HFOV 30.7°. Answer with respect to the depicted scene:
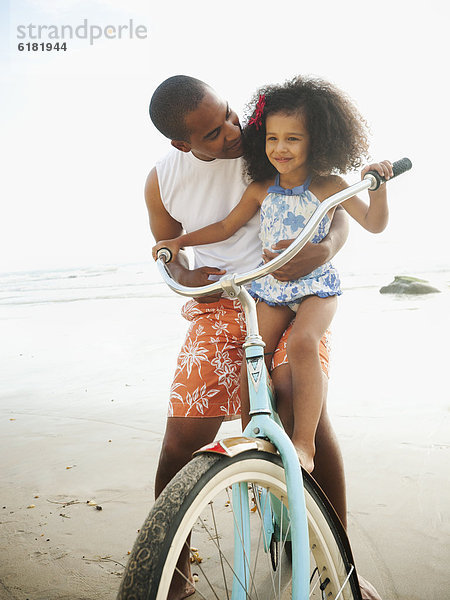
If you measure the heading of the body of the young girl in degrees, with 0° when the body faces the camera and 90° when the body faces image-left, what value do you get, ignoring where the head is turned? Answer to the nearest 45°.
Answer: approximately 0°

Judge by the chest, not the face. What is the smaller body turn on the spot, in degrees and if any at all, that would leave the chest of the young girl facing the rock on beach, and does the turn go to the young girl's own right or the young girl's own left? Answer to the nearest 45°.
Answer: approximately 180°
